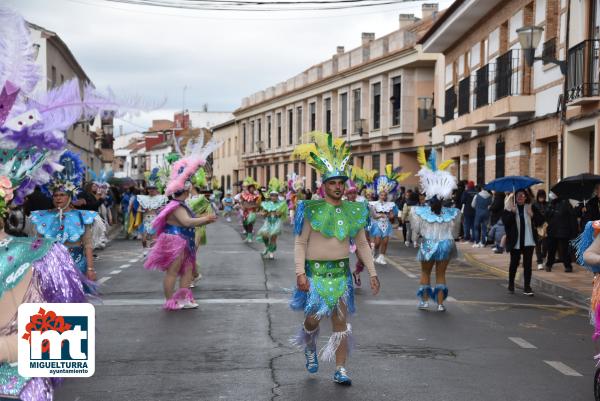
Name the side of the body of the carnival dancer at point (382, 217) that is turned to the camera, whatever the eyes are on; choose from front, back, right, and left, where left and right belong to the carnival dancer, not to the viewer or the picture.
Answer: front

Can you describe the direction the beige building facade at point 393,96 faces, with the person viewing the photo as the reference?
facing the viewer and to the left of the viewer

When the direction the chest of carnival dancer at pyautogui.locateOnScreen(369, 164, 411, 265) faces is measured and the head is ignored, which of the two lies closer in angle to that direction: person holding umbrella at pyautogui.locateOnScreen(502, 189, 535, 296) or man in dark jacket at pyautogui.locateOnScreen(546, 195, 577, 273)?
the person holding umbrella

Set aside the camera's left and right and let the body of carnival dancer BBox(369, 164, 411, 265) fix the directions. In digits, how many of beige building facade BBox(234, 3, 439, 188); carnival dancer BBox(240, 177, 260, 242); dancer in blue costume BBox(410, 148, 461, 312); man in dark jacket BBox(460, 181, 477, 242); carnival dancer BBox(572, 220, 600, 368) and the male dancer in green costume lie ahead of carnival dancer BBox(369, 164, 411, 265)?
3

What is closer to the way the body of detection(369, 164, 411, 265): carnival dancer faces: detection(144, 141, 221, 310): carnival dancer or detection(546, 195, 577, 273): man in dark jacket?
the carnival dancer

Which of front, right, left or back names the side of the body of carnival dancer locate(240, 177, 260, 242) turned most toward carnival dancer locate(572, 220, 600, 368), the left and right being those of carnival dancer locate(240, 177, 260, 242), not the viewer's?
front

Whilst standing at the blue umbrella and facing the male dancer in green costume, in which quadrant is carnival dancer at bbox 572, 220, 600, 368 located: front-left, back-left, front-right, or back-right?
front-left

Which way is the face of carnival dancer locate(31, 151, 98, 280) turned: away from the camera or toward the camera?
toward the camera

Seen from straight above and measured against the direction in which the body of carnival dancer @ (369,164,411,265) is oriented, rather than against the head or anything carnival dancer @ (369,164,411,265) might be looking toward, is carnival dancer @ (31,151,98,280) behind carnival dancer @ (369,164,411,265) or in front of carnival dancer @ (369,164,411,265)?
in front

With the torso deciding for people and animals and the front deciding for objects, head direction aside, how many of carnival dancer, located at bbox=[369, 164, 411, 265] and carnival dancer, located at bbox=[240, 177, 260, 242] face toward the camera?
2

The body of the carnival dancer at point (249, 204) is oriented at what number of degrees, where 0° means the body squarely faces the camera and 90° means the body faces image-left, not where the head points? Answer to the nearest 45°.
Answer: approximately 0°
